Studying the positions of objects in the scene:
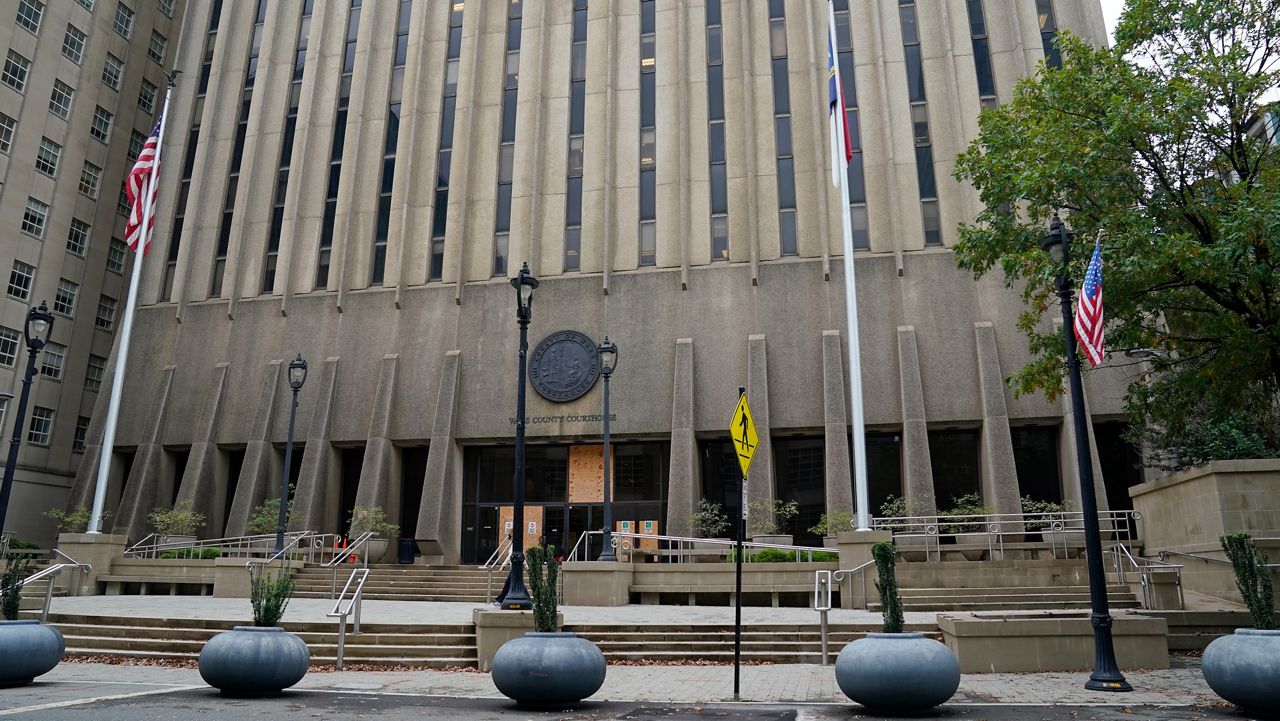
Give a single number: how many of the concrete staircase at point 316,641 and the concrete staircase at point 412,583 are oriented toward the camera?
2

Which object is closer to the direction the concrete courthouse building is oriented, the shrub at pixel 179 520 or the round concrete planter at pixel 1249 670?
the round concrete planter

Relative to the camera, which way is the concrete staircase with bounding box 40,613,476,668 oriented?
toward the camera

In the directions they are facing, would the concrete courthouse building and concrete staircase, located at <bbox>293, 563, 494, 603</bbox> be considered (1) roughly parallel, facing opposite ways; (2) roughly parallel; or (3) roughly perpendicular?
roughly parallel

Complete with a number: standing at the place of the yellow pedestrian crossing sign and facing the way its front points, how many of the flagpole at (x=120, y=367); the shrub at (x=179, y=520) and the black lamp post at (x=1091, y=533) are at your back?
2

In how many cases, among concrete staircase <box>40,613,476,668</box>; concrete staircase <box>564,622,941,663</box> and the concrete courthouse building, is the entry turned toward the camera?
3

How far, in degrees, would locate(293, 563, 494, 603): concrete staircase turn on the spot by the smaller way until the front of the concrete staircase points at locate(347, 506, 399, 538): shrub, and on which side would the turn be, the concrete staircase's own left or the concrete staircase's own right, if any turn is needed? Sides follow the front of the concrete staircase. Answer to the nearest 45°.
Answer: approximately 180°

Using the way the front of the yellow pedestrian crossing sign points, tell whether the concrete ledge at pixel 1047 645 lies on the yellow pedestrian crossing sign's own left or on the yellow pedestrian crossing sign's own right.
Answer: on the yellow pedestrian crossing sign's own left

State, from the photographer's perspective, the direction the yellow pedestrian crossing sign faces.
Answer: facing the viewer and to the right of the viewer

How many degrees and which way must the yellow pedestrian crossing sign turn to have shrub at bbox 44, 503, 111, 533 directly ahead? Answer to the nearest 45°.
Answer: approximately 180°

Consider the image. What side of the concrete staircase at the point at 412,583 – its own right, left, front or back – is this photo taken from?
front

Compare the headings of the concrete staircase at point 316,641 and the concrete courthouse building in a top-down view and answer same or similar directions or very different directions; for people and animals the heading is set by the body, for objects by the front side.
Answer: same or similar directions

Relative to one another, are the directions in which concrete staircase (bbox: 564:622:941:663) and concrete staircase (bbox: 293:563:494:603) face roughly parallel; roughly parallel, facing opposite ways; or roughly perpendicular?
roughly parallel

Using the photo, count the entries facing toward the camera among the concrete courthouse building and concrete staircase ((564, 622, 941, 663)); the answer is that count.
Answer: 2

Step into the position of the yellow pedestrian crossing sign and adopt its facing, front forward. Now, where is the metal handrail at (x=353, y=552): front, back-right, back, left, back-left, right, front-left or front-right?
back

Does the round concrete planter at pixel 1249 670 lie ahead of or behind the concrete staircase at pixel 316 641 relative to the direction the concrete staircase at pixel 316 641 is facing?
ahead

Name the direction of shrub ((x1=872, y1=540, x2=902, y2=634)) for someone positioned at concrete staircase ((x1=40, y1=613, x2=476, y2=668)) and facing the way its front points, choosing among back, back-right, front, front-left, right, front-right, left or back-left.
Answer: front-left
